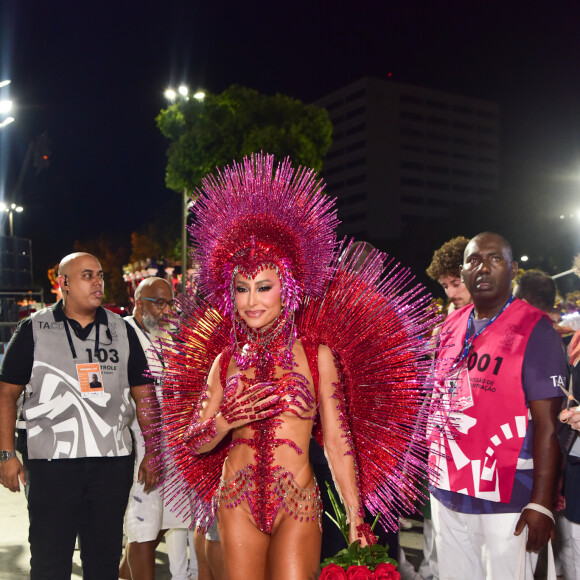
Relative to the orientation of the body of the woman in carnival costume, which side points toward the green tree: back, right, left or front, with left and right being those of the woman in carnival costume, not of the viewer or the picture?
back

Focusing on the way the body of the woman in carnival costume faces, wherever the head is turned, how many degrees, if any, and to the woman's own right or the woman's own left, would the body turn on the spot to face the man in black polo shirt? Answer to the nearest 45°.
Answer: approximately 135° to the woman's own right

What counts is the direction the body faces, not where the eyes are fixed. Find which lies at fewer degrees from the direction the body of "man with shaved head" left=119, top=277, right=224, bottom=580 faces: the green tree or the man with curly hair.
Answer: the man with curly hair

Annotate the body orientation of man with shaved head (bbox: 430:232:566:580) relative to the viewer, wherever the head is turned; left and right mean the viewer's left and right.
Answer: facing the viewer and to the left of the viewer

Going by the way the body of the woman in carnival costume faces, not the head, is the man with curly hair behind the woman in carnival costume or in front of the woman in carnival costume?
behind

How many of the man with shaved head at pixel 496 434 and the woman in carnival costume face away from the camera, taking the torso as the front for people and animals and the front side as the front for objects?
0

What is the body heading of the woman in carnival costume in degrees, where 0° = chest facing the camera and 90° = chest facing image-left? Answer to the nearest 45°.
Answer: approximately 0°
